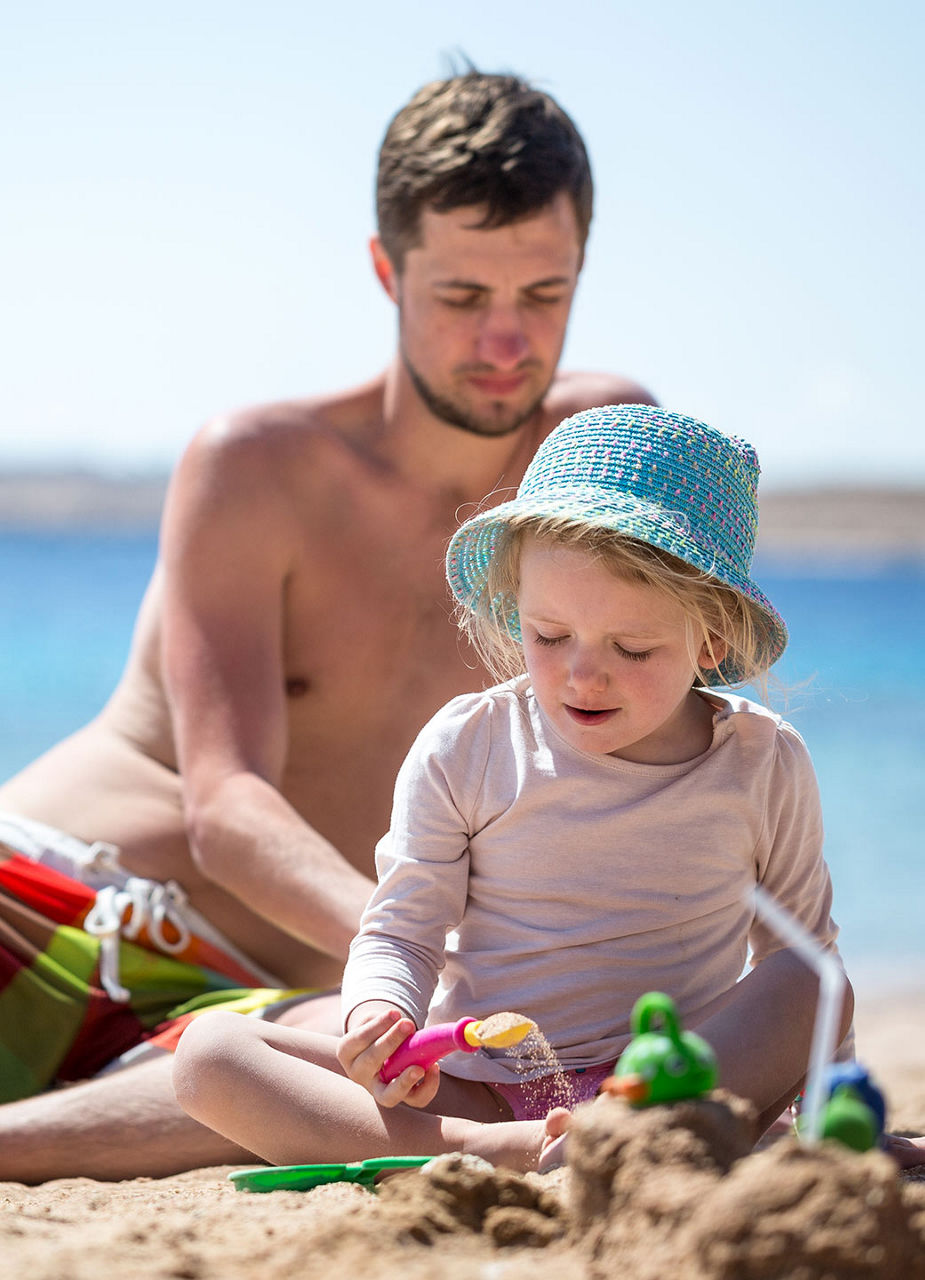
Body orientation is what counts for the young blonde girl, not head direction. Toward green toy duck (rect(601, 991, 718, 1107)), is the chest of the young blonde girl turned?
yes

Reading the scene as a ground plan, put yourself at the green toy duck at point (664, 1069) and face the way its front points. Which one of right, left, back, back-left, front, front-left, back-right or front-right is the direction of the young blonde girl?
back-right

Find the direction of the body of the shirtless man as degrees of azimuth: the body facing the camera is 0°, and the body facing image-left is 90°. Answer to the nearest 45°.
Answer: approximately 315°

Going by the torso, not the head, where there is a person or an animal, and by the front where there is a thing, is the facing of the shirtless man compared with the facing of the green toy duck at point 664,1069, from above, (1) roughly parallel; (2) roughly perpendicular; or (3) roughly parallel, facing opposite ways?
roughly perpendicular

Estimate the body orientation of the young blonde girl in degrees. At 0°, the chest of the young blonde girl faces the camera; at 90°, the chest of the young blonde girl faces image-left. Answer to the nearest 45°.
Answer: approximately 0°

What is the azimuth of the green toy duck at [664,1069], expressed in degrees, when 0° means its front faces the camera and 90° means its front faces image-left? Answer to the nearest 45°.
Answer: approximately 45°
